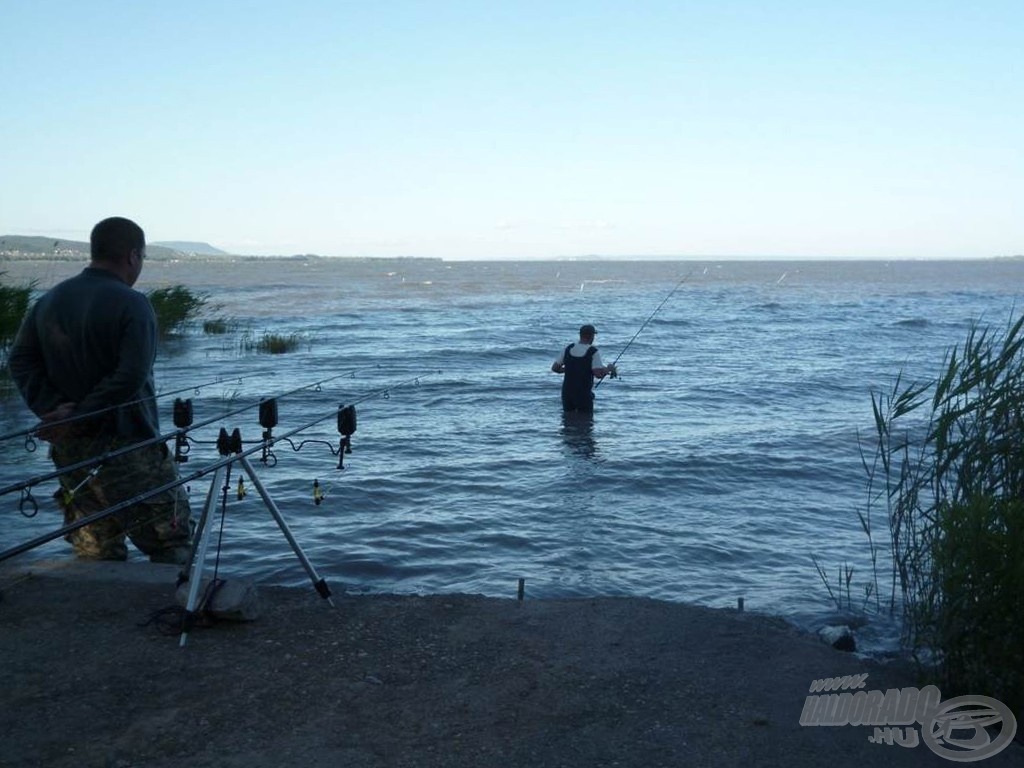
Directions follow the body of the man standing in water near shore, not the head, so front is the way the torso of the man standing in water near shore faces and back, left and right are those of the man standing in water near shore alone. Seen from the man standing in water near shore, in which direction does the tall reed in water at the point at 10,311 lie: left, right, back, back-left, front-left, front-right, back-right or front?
front-left

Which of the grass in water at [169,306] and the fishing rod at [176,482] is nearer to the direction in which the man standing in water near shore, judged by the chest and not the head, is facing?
the grass in water

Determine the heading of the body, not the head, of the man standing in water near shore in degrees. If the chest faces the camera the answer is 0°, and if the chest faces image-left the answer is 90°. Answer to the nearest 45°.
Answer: approximately 225°

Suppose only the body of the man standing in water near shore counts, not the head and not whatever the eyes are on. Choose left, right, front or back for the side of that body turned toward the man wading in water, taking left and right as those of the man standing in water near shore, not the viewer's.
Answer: front

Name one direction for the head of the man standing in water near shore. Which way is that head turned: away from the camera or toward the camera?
away from the camera

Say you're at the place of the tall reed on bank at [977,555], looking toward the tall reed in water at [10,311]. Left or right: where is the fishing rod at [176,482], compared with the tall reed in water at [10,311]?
left

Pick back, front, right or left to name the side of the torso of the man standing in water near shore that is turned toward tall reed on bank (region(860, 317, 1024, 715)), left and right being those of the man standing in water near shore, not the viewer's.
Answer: right
